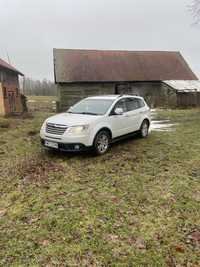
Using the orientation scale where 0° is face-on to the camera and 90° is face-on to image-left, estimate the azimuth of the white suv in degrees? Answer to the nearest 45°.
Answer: approximately 45°

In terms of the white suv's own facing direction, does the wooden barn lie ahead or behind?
behind

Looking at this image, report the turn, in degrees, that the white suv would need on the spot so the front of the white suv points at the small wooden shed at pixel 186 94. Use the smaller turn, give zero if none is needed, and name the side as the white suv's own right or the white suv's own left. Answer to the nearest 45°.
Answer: approximately 180°

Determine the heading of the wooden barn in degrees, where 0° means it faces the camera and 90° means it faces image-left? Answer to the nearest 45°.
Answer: approximately 0°

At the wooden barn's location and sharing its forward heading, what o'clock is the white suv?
The white suv is roughly at 12 o'clock from the wooden barn.

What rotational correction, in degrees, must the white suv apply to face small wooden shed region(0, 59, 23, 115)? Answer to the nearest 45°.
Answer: approximately 90° to its right

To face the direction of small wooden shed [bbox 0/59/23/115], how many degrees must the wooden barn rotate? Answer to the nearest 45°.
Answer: approximately 45° to its right

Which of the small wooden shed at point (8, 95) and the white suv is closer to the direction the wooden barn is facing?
the white suv
